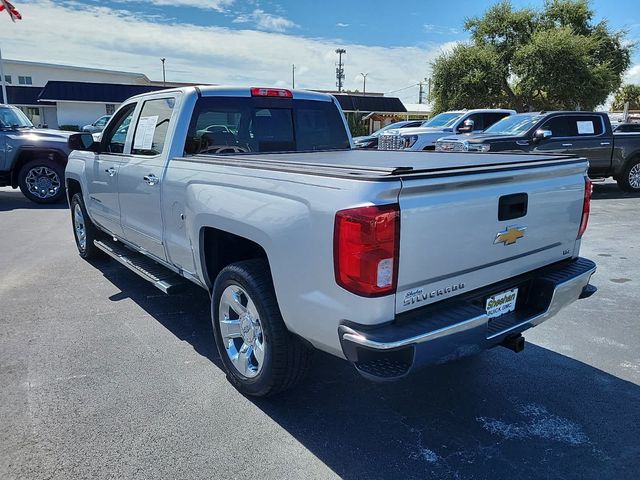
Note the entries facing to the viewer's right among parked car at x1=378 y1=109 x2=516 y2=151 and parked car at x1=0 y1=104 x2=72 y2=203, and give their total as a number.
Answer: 1

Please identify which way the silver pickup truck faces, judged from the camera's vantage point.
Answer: facing away from the viewer and to the left of the viewer

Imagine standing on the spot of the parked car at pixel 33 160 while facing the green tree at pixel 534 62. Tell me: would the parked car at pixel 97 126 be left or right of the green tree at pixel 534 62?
left

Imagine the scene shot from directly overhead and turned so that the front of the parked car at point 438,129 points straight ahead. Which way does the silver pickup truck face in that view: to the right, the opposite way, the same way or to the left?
to the right

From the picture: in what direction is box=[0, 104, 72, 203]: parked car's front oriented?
to the viewer's right

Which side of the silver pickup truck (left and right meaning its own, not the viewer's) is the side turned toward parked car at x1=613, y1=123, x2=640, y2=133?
right

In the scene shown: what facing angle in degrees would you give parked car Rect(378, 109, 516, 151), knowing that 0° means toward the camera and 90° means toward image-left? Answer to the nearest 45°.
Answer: approximately 45°

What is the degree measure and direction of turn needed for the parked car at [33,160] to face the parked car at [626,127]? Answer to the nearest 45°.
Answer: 0° — it already faces it

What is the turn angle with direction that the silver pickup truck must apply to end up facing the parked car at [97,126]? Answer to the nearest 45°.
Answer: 0° — it already faces it

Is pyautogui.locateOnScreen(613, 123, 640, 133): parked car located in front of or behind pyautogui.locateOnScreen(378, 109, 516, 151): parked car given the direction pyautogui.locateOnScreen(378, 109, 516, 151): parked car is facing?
behind

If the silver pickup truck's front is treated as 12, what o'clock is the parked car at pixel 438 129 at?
The parked car is roughly at 2 o'clock from the silver pickup truck.
